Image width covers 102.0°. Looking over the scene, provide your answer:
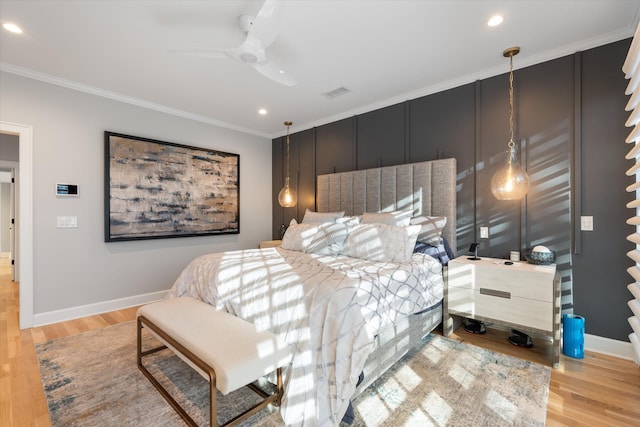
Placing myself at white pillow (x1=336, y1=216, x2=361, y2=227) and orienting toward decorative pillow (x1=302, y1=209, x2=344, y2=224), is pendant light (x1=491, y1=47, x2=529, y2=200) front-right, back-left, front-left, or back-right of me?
back-right

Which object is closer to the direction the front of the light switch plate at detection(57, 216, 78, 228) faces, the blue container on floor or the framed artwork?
the blue container on floor

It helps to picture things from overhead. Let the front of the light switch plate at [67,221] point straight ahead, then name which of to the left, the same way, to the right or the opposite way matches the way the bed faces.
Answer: to the right

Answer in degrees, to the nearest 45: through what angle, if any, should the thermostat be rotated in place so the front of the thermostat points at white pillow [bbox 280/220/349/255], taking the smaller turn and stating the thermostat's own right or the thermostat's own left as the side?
approximately 45° to the thermostat's own left

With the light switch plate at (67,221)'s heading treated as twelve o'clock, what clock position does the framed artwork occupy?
The framed artwork is roughly at 9 o'clock from the light switch plate.

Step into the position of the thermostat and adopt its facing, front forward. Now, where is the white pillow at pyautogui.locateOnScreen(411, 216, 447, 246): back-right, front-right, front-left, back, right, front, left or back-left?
front-left

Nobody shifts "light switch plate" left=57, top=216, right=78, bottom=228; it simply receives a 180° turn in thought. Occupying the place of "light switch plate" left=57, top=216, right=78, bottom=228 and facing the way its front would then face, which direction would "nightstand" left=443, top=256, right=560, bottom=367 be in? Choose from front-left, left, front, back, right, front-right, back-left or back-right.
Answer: back-right

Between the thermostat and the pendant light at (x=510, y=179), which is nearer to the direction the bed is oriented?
the thermostat

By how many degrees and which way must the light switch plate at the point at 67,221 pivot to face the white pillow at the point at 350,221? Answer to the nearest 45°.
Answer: approximately 45° to its left

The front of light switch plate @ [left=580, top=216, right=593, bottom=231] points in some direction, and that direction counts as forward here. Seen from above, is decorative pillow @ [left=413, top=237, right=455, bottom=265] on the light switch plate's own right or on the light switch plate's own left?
on the light switch plate's own right

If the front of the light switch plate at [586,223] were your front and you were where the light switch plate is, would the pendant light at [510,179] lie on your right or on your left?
on your right

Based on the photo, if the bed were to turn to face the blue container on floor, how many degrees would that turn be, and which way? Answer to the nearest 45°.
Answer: approximately 135° to its left

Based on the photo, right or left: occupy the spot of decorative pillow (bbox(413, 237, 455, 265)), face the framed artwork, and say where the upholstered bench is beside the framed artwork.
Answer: left

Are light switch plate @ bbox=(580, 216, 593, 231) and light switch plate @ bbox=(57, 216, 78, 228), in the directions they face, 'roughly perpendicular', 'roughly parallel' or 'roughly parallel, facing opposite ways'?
roughly perpendicular
